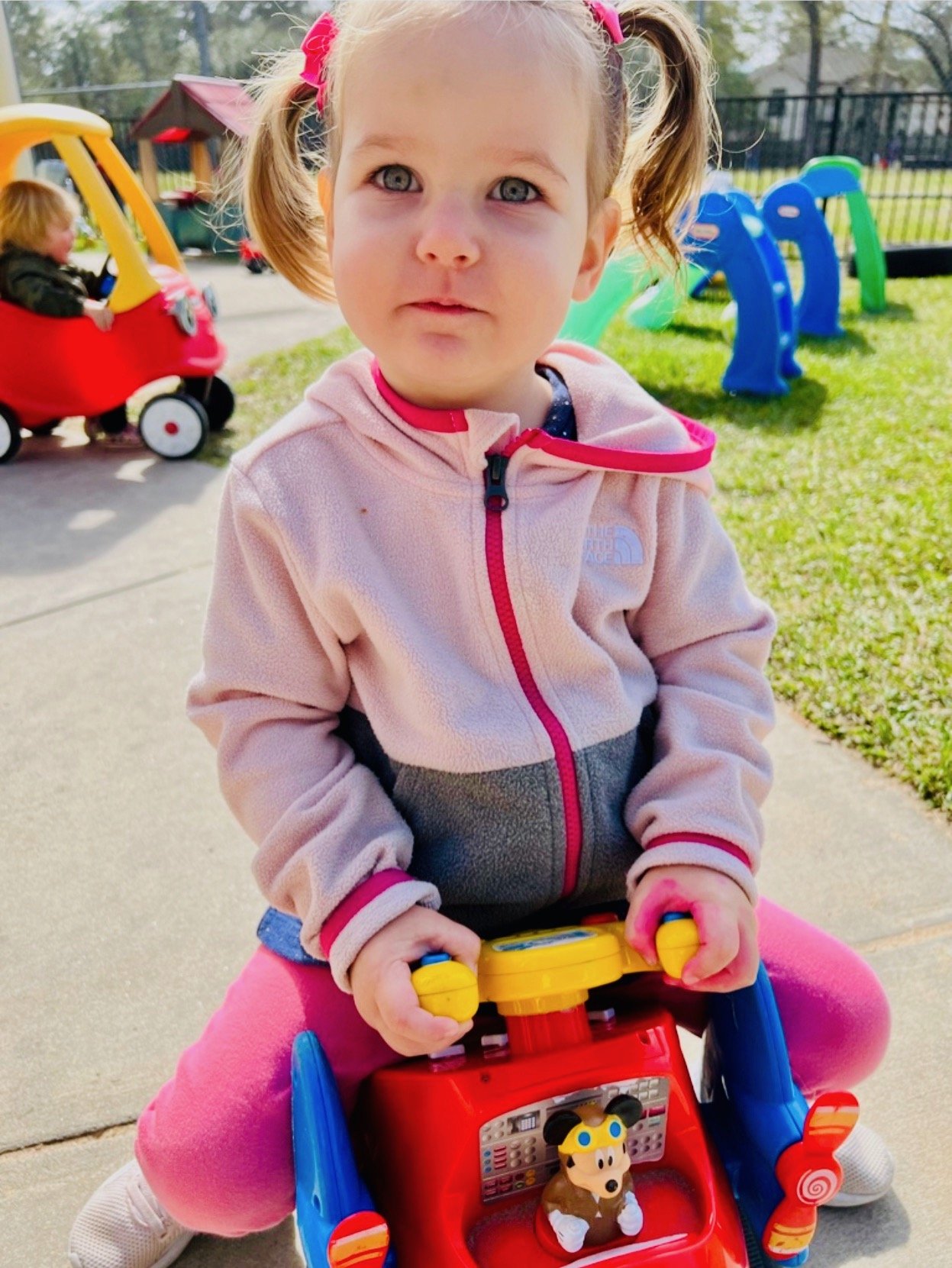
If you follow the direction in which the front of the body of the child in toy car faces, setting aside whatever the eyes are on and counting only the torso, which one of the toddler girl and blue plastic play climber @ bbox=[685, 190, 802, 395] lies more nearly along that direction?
the blue plastic play climber

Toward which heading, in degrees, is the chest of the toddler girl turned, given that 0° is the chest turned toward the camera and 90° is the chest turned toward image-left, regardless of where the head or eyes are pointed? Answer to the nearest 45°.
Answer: approximately 0°

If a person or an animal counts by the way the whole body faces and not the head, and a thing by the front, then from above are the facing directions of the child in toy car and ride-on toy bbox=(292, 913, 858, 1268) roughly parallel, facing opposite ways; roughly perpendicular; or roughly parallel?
roughly perpendicular

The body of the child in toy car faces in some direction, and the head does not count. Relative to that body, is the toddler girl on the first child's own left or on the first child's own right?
on the first child's own right

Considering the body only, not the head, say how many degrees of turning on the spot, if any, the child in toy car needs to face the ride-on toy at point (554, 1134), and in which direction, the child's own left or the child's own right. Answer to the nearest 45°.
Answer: approximately 90° to the child's own right

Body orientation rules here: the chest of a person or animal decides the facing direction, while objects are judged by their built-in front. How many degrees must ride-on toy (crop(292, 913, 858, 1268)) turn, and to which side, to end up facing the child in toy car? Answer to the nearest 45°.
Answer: approximately 135° to its right

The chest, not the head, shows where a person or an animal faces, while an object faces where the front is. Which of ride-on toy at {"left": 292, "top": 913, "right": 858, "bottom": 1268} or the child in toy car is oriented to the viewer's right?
the child in toy car

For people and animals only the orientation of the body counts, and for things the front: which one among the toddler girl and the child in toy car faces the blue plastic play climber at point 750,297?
the child in toy car

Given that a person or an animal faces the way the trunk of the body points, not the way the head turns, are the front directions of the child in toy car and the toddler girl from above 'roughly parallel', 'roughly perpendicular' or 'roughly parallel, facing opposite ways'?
roughly perpendicular

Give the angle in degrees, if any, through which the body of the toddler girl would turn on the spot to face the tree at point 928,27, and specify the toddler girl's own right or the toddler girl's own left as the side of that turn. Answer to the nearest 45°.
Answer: approximately 180°

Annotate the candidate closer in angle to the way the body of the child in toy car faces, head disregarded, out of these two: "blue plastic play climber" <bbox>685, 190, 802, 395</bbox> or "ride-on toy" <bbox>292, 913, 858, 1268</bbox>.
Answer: the blue plastic play climber

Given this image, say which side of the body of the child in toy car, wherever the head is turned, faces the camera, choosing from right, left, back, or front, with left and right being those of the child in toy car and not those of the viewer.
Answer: right

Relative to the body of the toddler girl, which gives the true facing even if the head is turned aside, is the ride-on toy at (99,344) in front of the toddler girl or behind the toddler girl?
behind

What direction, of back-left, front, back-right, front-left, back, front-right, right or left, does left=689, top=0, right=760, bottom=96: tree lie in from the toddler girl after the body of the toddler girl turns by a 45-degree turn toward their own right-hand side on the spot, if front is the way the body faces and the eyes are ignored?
back-right
